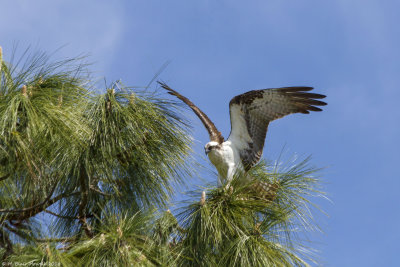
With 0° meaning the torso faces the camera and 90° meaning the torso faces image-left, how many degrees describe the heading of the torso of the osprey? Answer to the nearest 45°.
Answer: approximately 45°
